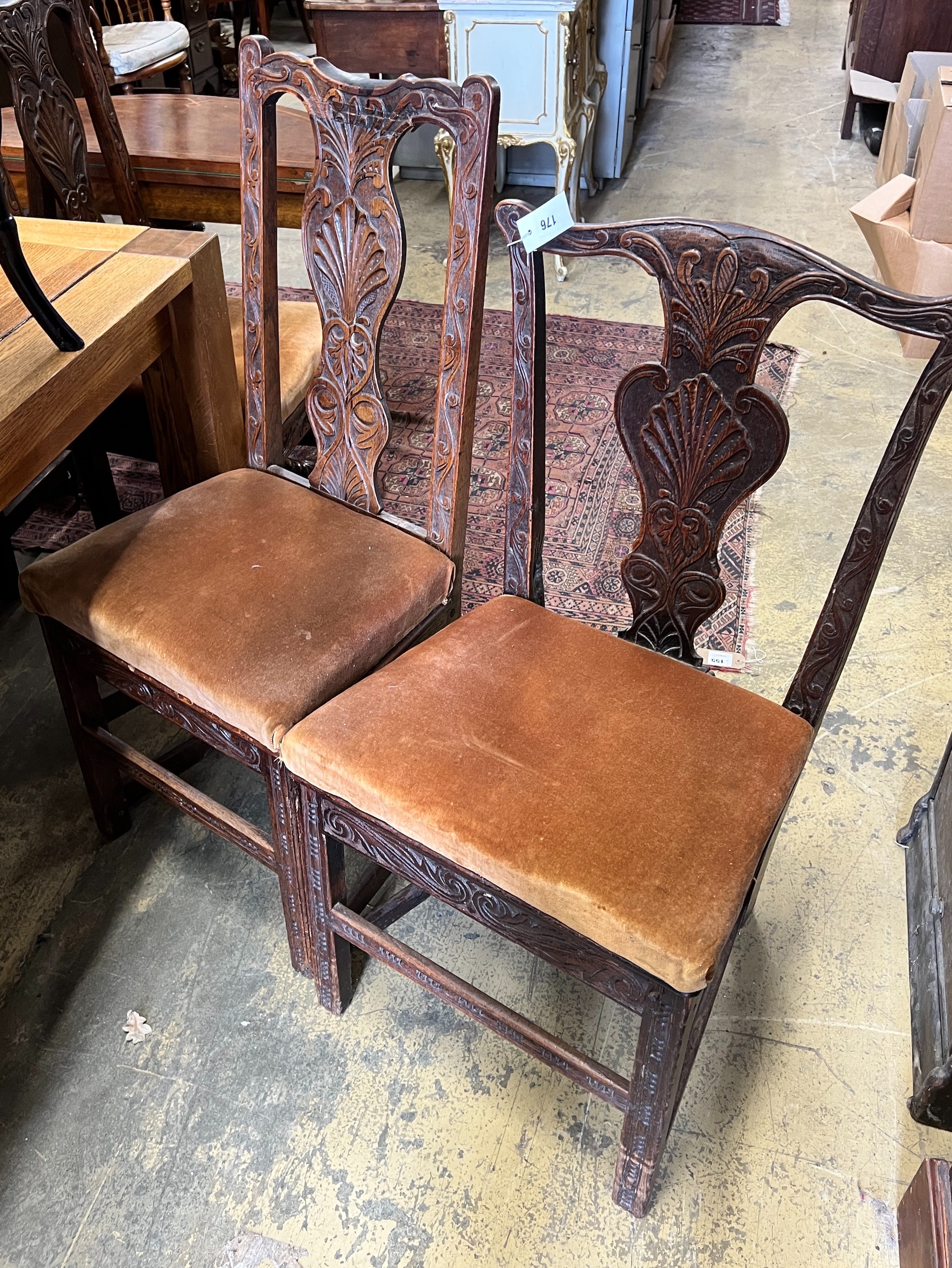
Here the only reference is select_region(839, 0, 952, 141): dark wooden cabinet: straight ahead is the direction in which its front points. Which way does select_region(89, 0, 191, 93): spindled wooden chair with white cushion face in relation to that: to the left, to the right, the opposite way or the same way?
the opposite way

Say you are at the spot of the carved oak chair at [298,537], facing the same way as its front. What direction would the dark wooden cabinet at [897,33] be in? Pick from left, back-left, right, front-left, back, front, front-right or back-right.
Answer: back

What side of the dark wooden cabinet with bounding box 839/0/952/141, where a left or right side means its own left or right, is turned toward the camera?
left

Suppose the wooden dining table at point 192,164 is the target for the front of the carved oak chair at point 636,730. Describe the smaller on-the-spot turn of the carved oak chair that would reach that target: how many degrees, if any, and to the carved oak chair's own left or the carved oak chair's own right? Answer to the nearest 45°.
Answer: approximately 90° to the carved oak chair's own right

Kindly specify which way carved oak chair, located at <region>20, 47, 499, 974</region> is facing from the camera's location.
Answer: facing the viewer and to the left of the viewer

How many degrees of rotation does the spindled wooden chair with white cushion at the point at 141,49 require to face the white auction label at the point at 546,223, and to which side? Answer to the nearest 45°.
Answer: approximately 45° to its right

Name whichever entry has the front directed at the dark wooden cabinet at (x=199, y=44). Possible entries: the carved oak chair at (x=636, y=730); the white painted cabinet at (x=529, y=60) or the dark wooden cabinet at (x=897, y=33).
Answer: the dark wooden cabinet at (x=897, y=33)

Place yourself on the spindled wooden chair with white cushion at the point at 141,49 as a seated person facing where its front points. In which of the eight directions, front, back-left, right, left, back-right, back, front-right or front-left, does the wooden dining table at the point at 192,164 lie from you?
front-right
